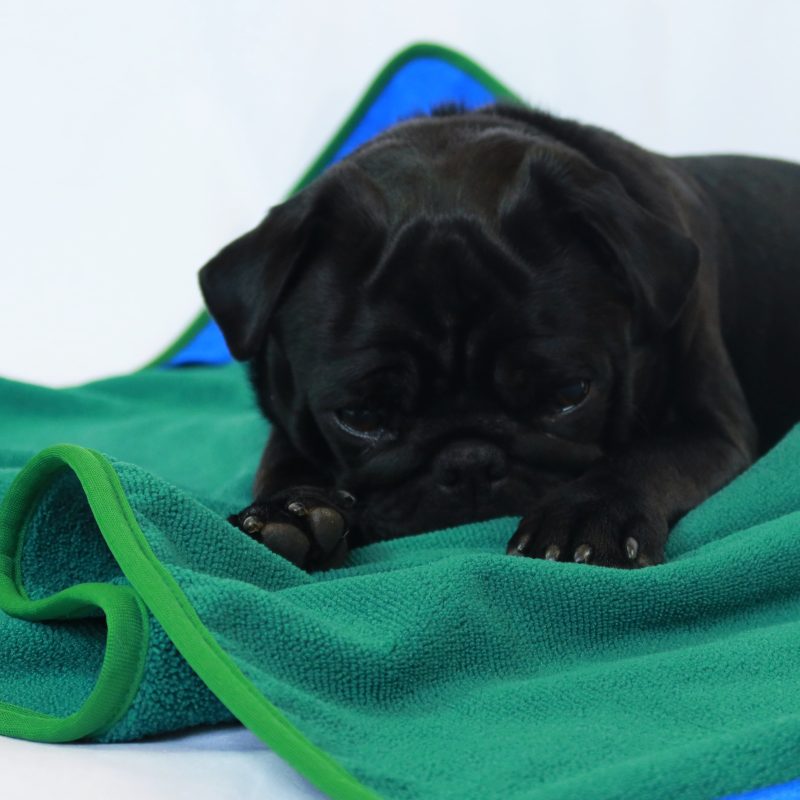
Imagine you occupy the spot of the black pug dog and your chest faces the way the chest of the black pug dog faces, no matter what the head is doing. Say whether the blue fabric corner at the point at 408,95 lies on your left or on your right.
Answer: on your right

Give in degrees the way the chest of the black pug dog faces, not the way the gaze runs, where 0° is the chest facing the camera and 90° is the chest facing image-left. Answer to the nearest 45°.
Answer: approximately 45°
